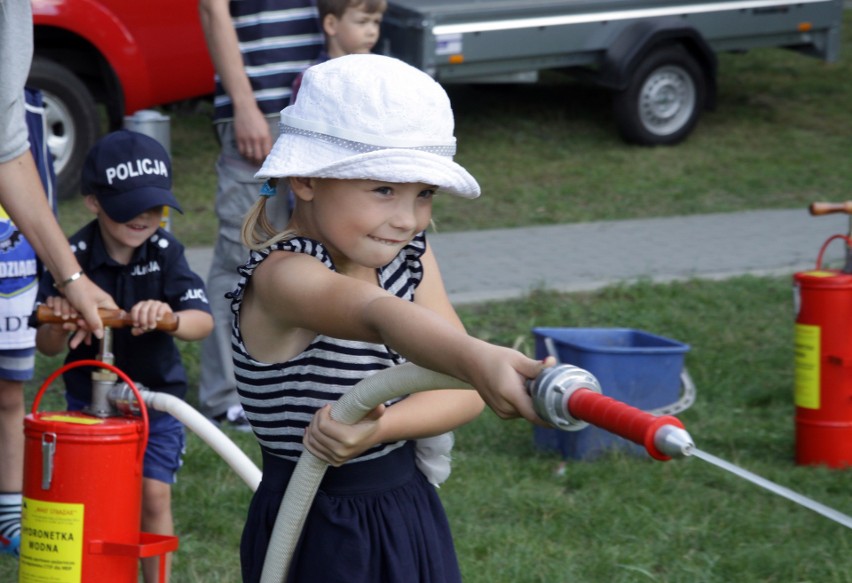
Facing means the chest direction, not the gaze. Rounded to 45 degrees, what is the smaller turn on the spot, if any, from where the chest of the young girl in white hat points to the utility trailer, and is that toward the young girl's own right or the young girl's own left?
approximately 135° to the young girl's own left

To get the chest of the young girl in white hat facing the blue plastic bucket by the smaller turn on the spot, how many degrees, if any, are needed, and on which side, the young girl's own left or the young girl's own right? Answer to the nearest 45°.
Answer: approximately 135° to the young girl's own left

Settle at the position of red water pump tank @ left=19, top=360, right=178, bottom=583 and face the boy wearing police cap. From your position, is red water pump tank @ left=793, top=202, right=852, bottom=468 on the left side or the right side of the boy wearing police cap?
right

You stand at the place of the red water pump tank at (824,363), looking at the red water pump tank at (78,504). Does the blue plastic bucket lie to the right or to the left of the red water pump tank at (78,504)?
right

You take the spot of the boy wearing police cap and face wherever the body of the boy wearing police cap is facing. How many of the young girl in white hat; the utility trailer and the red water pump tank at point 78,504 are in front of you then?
2

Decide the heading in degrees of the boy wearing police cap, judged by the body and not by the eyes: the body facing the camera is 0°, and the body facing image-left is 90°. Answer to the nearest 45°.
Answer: approximately 0°

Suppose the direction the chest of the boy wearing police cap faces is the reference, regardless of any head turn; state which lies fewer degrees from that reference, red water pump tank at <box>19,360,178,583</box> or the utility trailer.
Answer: the red water pump tank

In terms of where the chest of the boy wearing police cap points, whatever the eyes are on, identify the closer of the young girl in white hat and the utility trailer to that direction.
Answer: the young girl in white hat

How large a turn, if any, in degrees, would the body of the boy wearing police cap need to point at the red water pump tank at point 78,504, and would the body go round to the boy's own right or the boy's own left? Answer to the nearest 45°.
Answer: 0° — they already face it

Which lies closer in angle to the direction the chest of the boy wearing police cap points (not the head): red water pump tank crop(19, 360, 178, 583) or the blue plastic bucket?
the red water pump tank

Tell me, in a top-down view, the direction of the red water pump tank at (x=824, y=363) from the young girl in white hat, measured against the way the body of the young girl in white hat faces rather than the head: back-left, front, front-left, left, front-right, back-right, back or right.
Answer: left

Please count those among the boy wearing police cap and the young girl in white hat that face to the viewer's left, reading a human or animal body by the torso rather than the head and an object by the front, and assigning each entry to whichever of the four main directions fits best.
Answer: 0

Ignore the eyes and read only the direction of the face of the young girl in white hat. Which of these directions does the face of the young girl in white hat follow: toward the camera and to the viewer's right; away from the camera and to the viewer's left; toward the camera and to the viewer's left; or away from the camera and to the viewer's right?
toward the camera and to the viewer's right
